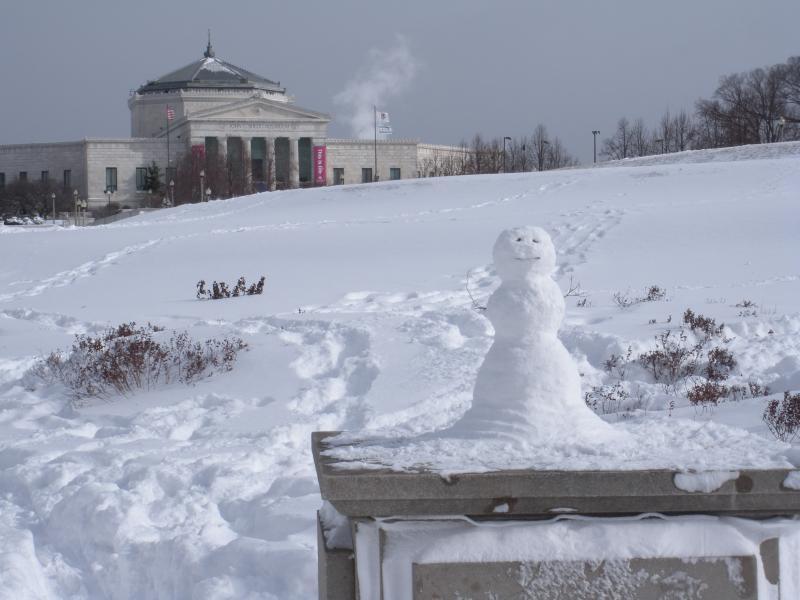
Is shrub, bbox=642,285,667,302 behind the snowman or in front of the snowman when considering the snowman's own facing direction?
behind

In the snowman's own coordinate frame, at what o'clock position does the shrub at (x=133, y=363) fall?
The shrub is roughly at 5 o'clock from the snowman.

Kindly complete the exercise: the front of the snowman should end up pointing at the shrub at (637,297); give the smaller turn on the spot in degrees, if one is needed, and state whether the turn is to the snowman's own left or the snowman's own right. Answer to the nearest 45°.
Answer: approximately 180°

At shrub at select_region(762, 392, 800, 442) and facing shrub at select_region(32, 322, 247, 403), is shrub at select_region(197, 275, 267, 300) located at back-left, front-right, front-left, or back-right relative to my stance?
front-right

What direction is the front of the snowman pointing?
toward the camera

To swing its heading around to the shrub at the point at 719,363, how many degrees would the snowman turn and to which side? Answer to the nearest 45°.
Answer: approximately 180°

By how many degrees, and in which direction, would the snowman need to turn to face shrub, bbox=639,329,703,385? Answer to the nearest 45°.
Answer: approximately 180°

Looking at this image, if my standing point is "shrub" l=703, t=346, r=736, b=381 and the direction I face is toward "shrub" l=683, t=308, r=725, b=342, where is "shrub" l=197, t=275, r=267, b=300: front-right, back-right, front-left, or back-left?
front-left

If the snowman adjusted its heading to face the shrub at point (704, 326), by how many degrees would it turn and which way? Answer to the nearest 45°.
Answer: approximately 180°

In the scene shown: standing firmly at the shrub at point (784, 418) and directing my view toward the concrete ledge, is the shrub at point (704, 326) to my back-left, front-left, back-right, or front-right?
back-right

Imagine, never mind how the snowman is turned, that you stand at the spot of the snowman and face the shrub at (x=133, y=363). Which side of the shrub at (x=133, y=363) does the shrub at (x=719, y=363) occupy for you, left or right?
right

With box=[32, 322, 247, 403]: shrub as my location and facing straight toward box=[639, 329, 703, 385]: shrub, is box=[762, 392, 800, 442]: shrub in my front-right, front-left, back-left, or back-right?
front-right
